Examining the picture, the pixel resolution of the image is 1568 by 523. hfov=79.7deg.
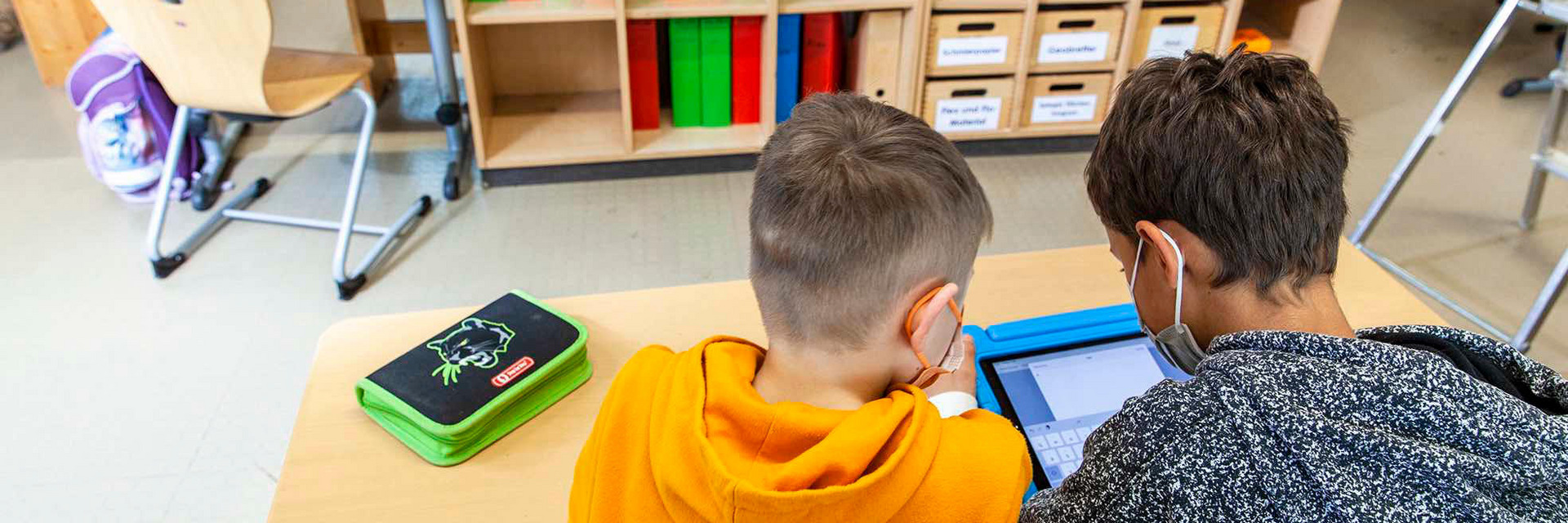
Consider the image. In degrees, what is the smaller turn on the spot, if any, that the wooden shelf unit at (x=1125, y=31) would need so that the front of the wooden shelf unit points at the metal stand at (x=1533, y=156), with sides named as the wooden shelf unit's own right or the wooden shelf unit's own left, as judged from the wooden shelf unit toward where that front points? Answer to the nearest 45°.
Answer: approximately 45° to the wooden shelf unit's own left

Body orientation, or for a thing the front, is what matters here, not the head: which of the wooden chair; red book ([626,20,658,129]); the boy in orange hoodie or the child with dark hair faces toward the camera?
the red book

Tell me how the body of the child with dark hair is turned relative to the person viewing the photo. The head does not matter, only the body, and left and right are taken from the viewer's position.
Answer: facing away from the viewer and to the left of the viewer

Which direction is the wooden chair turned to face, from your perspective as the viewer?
facing away from the viewer and to the right of the viewer

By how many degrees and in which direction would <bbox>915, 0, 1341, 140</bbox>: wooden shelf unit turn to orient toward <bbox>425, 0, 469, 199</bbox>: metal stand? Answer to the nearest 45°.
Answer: approximately 45° to its right

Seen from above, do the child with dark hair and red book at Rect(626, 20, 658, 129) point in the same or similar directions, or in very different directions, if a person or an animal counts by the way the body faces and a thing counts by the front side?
very different directions

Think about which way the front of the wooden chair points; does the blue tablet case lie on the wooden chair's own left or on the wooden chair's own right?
on the wooden chair's own right

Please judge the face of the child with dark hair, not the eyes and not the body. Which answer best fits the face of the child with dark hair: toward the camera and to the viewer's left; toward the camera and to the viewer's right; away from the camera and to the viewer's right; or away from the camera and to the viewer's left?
away from the camera and to the viewer's left
